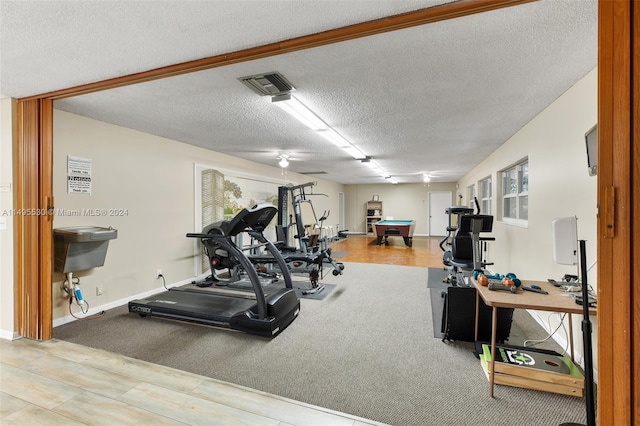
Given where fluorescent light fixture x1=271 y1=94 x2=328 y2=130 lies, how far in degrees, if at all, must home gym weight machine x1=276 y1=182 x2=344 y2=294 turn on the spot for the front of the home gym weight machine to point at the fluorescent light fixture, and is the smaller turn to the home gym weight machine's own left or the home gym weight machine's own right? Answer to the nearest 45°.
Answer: approximately 45° to the home gym weight machine's own right

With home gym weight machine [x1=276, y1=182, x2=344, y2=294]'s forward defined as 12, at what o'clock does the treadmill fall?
The treadmill is roughly at 4 o'clock from the home gym weight machine.

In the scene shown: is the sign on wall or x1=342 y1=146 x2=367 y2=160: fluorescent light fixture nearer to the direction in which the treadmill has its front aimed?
the fluorescent light fixture

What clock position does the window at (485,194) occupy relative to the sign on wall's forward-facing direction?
The window is roughly at 11 o'clock from the sign on wall.

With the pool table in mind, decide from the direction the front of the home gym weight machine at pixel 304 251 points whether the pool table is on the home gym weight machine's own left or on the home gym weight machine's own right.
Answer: on the home gym weight machine's own left

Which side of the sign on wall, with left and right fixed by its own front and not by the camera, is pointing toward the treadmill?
front

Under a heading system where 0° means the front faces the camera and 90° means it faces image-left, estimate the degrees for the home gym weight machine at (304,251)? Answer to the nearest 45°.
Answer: approximately 315°
